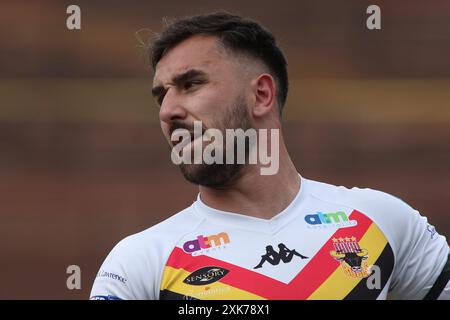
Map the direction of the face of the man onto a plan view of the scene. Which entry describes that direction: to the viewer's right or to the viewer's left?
to the viewer's left

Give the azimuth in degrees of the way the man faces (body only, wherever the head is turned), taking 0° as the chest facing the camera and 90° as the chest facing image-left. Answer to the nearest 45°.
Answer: approximately 0°
